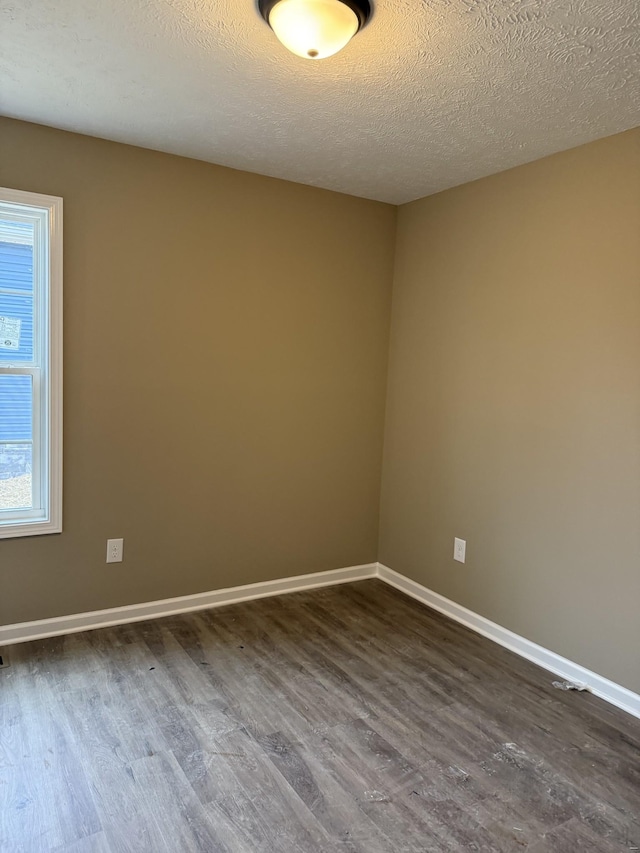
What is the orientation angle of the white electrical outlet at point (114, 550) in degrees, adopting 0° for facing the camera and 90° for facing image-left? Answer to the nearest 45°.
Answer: approximately 0°

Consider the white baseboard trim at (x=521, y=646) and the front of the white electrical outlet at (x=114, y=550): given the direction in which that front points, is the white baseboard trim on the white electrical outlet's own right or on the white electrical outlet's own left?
on the white electrical outlet's own left
